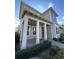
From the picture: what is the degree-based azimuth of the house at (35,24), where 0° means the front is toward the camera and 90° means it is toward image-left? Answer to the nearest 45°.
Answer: approximately 315°
